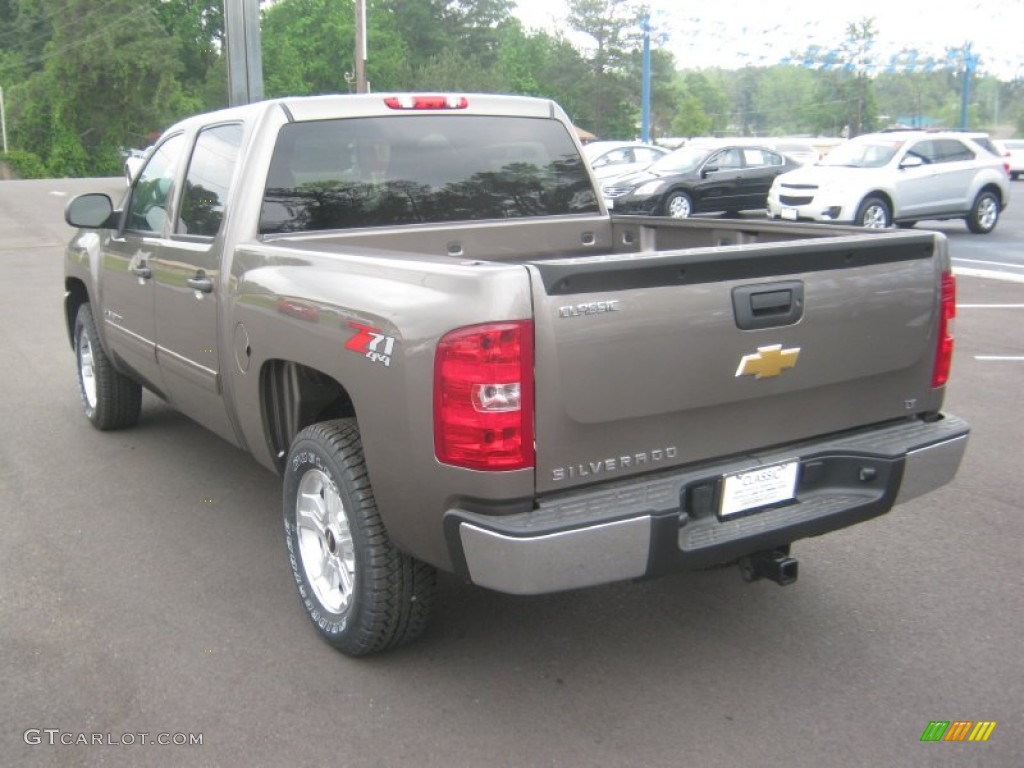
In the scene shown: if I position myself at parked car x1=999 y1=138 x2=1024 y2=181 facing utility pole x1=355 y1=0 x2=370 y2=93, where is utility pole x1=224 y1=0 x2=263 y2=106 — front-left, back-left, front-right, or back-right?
front-left

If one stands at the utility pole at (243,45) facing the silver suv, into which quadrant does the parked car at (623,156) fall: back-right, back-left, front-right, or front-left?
front-left

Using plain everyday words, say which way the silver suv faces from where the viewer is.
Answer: facing the viewer and to the left of the viewer

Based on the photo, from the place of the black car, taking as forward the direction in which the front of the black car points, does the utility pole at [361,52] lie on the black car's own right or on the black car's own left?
on the black car's own right

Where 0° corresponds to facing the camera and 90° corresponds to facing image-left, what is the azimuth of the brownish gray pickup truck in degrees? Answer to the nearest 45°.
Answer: approximately 135°

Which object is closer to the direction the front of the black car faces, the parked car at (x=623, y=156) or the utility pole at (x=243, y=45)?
the utility pole

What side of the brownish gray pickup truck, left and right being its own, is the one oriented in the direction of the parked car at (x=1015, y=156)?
right

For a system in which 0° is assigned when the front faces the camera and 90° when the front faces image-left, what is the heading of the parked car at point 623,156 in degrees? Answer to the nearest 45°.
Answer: approximately 45°

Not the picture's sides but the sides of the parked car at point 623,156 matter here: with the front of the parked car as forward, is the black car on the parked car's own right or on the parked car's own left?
on the parked car's own left

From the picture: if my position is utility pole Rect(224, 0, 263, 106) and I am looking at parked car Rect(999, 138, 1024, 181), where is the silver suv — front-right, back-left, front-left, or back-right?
front-right

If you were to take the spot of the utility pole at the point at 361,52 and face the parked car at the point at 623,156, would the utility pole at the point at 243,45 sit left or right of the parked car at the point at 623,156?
right

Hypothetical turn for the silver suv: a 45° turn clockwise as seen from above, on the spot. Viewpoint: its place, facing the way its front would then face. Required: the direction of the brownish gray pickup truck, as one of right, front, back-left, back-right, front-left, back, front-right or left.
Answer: left

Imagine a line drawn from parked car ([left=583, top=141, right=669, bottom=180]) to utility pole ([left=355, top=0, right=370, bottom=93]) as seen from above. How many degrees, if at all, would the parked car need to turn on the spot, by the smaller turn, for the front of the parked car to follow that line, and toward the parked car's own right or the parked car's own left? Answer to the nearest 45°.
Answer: approximately 90° to the parked car's own right

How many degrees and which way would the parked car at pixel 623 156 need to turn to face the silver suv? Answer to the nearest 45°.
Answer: approximately 90° to its left

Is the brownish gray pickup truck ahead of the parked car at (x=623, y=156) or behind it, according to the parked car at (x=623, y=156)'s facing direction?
ahead
